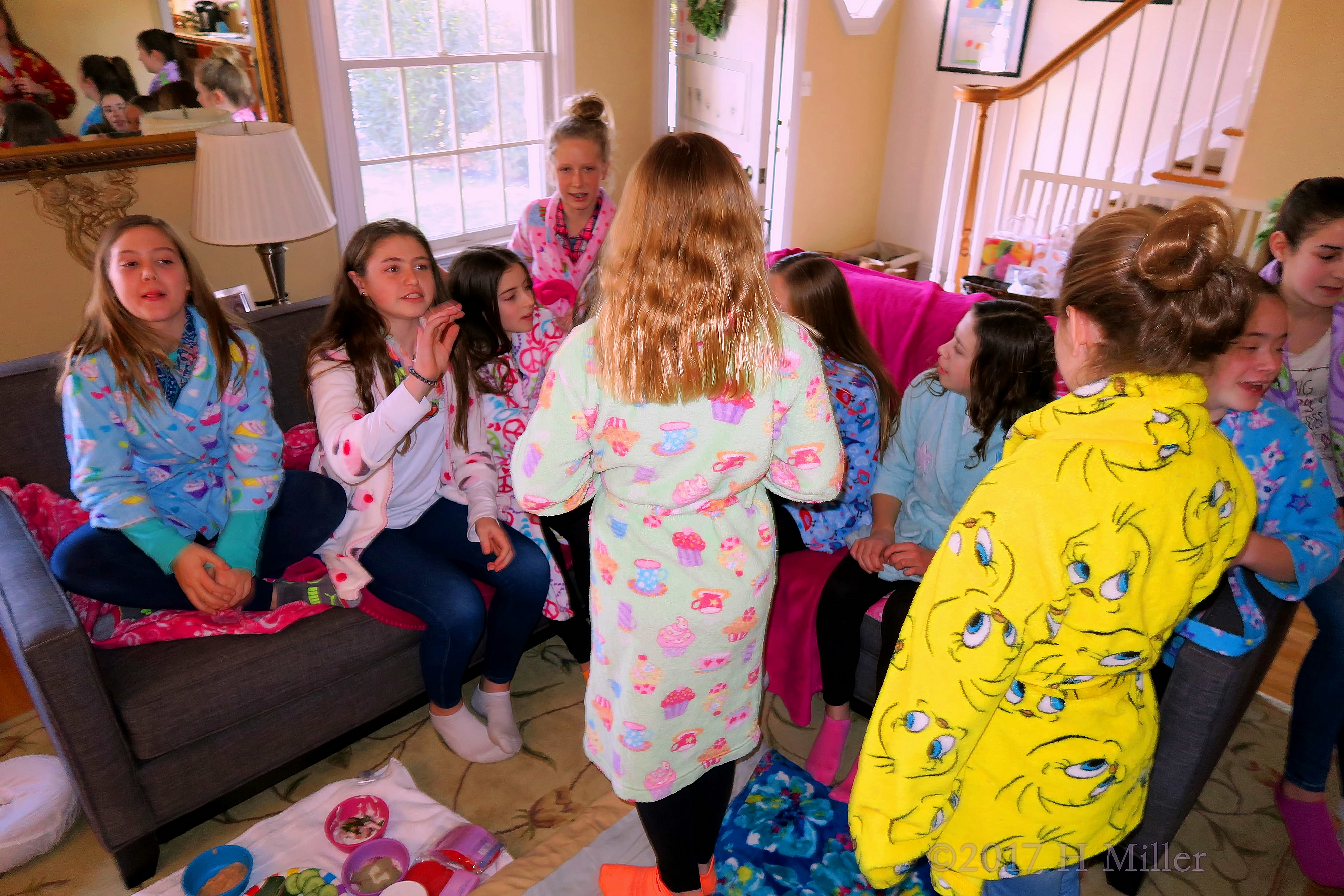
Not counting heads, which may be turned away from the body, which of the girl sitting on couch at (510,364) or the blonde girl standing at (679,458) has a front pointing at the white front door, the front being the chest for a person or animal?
the blonde girl standing

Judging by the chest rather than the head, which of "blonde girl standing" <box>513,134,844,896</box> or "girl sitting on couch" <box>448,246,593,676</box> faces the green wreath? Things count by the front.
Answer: the blonde girl standing

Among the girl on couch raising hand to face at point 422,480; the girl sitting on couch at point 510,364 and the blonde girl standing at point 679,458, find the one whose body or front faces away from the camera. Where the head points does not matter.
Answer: the blonde girl standing

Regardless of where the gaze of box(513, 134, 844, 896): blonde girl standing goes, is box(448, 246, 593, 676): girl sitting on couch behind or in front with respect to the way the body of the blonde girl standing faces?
in front

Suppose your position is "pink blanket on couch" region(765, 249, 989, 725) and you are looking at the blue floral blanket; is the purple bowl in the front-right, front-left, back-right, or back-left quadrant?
front-right

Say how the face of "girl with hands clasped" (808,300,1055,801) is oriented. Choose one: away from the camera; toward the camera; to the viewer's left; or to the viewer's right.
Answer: to the viewer's left

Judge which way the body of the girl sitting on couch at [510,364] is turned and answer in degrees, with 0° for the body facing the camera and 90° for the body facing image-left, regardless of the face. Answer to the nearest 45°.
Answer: approximately 315°

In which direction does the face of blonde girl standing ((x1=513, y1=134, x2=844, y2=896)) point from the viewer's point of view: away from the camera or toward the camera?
away from the camera

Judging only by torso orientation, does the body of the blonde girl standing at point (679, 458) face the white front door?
yes

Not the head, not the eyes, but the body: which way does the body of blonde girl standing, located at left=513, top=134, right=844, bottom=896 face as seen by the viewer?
away from the camera

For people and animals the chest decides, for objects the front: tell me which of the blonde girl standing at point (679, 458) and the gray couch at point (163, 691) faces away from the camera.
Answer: the blonde girl standing

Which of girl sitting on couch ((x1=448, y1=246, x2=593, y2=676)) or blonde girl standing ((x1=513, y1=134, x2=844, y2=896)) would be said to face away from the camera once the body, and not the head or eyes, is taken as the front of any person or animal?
the blonde girl standing

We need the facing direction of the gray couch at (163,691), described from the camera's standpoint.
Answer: facing the viewer and to the right of the viewer

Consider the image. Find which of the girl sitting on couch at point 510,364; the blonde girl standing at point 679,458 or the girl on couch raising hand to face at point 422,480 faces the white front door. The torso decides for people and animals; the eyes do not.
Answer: the blonde girl standing

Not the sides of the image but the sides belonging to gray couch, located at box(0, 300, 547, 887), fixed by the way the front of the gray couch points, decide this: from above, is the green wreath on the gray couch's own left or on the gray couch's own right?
on the gray couch's own left
